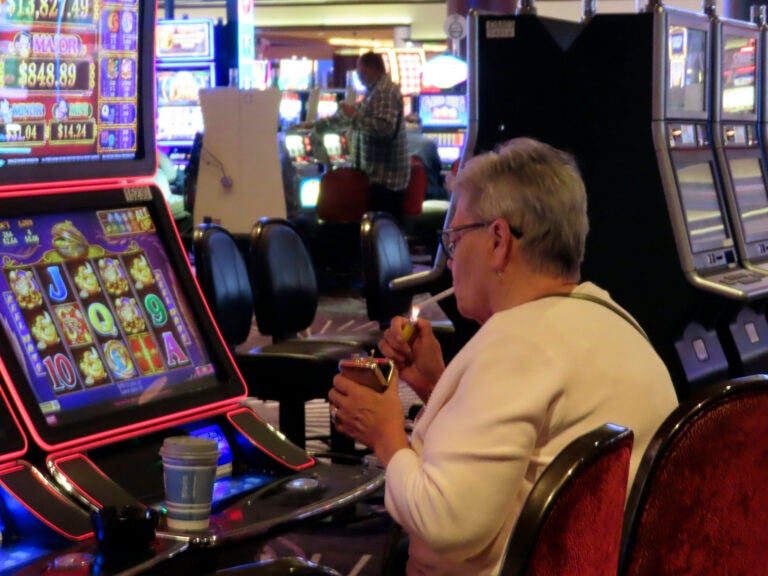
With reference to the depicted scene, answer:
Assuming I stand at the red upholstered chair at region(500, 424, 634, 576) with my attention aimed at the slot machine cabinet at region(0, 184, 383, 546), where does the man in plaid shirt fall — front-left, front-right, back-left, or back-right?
front-right

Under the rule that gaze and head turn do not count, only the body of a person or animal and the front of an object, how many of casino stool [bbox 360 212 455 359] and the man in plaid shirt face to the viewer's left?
1

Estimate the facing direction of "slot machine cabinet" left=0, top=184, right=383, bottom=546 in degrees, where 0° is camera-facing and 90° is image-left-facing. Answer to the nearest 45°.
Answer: approximately 315°

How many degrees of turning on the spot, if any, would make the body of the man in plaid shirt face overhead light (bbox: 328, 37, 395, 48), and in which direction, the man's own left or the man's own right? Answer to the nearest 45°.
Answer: approximately 90° to the man's own right

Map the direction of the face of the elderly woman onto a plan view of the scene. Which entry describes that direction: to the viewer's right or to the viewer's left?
to the viewer's left

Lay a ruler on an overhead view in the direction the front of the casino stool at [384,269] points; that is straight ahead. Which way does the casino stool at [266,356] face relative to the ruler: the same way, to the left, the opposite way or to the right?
the same way

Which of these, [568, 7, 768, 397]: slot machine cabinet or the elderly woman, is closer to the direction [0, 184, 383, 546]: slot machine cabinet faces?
the elderly woman

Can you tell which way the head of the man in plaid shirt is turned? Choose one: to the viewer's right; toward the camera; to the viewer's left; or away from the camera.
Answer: to the viewer's left

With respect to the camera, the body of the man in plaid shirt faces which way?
to the viewer's left
